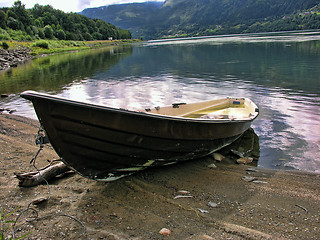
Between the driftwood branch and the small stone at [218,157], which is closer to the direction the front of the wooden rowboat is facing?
the driftwood branch

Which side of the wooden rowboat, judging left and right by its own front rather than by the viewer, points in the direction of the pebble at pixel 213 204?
left

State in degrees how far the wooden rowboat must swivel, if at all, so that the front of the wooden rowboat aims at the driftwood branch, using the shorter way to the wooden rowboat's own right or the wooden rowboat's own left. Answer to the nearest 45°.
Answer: approximately 45° to the wooden rowboat's own right

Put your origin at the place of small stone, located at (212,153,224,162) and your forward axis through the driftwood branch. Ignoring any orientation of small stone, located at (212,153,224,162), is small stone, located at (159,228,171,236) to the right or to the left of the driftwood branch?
left

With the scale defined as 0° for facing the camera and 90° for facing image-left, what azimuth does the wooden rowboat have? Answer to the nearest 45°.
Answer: approximately 45°
